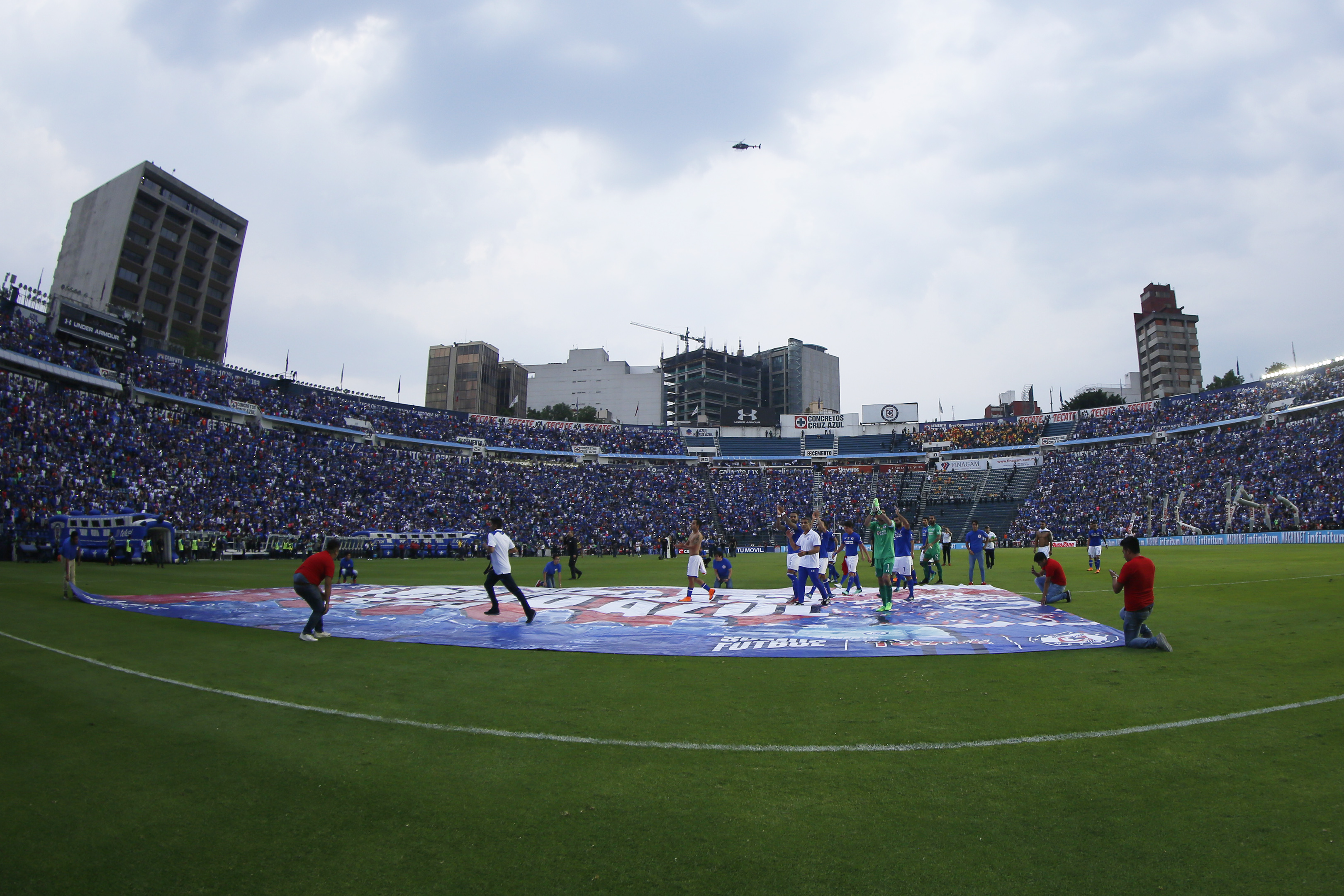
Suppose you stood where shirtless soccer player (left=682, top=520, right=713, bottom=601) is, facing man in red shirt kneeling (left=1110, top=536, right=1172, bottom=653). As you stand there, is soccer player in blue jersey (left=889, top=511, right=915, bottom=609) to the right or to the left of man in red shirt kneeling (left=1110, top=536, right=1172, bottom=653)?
left

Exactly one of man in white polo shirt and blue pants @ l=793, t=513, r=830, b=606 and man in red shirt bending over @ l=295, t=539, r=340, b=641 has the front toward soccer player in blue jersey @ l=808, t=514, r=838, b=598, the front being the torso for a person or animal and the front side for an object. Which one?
the man in red shirt bending over

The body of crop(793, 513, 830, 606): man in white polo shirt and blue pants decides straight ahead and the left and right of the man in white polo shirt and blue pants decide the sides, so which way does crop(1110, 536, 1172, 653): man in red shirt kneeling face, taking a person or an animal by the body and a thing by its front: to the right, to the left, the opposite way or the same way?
to the right

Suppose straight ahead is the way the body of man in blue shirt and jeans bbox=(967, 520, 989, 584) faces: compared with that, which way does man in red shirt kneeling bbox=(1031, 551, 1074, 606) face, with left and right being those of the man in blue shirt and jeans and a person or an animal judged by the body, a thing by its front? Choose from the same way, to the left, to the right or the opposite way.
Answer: to the right

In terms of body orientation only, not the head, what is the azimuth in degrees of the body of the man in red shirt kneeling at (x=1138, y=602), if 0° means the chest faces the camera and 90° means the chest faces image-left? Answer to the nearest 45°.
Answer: approximately 135°

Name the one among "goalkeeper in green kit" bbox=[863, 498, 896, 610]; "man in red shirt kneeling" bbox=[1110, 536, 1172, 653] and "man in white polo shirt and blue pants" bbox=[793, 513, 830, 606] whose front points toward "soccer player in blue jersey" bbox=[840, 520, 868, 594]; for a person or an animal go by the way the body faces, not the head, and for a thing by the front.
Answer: the man in red shirt kneeling

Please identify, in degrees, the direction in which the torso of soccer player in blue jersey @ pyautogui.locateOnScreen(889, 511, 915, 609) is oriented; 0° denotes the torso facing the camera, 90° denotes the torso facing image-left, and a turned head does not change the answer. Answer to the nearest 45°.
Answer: approximately 45°

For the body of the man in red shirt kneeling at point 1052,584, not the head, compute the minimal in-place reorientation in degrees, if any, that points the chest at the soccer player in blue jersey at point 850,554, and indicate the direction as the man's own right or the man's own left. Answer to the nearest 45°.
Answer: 0° — they already face them

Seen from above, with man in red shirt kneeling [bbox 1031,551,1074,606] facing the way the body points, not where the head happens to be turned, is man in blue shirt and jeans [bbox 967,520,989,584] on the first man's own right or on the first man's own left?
on the first man's own right

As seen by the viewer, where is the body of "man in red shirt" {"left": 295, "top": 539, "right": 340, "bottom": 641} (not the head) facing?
to the viewer's right

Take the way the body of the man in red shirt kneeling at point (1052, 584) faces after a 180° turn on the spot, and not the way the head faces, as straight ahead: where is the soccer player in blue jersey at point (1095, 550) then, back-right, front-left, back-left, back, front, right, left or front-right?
left
